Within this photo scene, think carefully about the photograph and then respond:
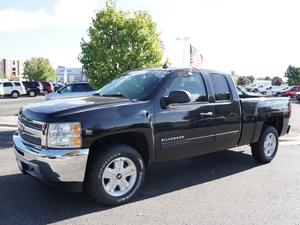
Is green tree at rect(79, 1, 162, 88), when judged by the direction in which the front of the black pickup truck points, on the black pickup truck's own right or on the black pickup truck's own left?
on the black pickup truck's own right

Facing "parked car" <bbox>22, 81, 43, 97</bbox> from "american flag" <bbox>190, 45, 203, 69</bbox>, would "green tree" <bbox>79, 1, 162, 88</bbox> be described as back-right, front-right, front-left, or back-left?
front-left

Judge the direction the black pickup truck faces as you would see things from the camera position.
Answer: facing the viewer and to the left of the viewer

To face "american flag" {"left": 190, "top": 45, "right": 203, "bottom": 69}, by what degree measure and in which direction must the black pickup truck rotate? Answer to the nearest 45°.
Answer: approximately 135° to its right

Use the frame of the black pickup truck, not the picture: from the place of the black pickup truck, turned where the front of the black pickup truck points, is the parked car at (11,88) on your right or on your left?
on your right

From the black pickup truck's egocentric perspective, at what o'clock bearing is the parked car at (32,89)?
The parked car is roughly at 4 o'clock from the black pickup truck.

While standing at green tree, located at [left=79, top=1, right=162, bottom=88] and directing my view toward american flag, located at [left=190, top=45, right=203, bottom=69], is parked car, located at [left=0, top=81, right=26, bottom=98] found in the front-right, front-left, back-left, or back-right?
back-left
